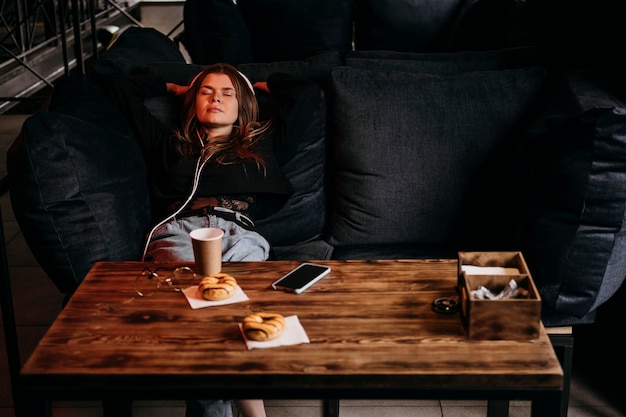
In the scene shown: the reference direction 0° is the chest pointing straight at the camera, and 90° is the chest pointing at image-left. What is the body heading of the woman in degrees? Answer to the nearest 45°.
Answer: approximately 0°

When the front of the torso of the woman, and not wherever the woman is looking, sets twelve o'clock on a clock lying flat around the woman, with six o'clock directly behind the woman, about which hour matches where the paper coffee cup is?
The paper coffee cup is roughly at 12 o'clock from the woman.

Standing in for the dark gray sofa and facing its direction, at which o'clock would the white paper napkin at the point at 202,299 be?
The white paper napkin is roughly at 1 o'clock from the dark gray sofa.

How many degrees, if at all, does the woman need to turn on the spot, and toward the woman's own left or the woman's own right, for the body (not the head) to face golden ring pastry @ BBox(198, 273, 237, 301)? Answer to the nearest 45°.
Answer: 0° — they already face it

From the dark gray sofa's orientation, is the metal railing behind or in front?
behind

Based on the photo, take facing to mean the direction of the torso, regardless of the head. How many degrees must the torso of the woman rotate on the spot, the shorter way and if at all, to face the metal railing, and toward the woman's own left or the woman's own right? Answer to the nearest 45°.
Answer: approximately 180°

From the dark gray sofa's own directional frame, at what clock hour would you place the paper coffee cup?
The paper coffee cup is roughly at 1 o'clock from the dark gray sofa.
